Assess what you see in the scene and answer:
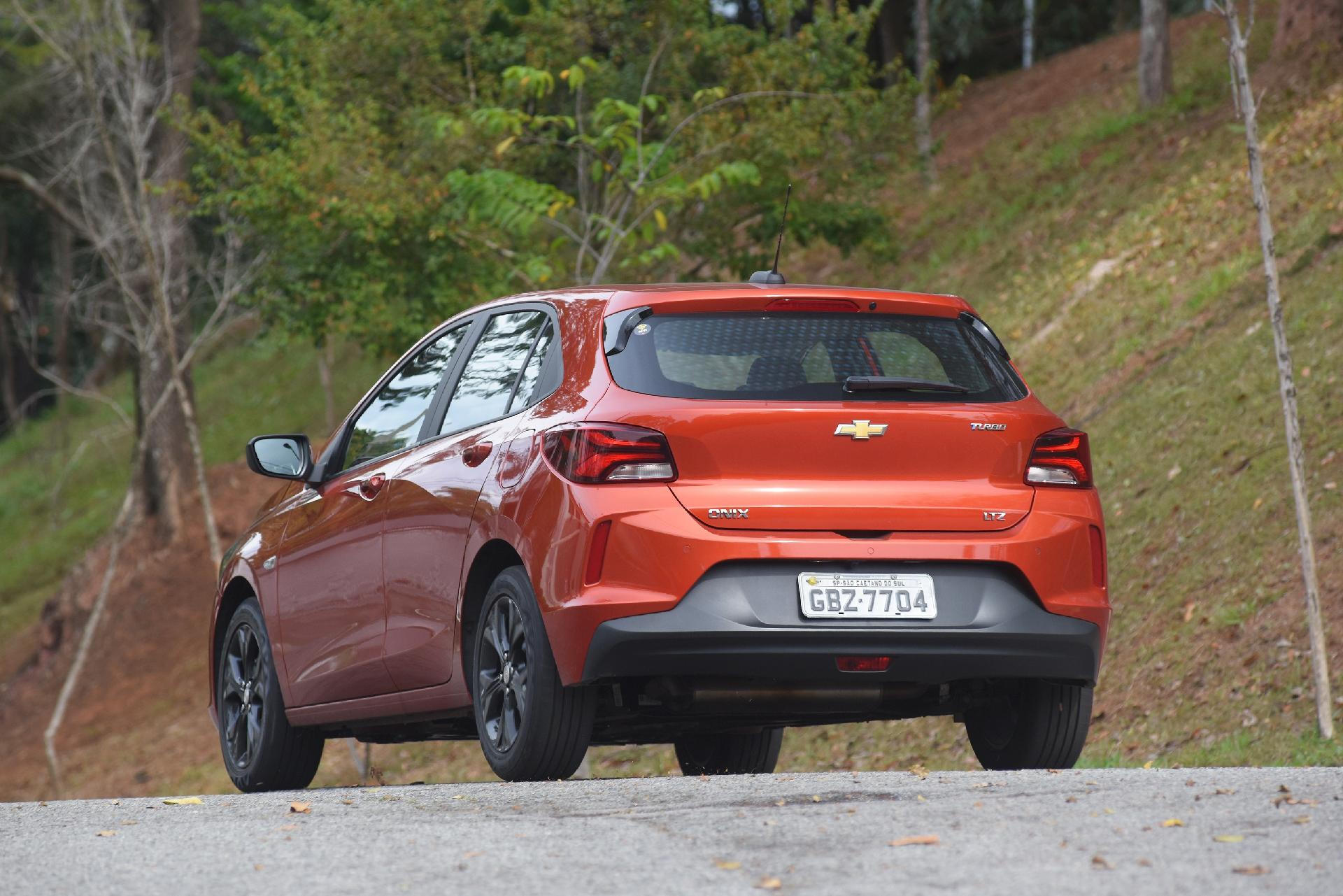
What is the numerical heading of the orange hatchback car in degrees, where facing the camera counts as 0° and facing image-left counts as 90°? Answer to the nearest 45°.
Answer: approximately 135°

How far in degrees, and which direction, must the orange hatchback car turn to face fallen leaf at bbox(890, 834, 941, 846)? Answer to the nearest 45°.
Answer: approximately 135° to its left

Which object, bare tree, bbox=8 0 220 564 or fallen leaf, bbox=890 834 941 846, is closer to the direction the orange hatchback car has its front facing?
the bare tree
